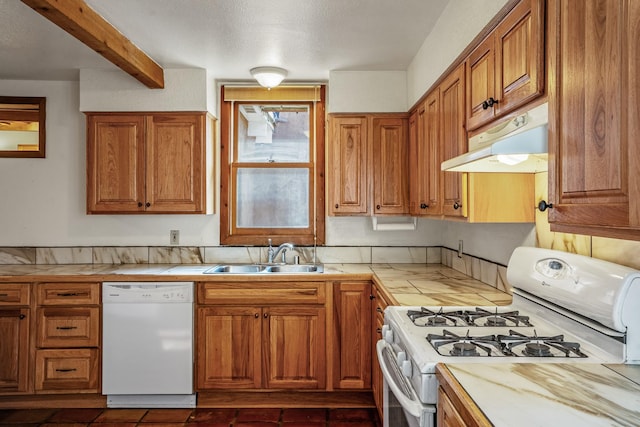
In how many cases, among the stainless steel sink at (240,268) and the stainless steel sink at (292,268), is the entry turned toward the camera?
2

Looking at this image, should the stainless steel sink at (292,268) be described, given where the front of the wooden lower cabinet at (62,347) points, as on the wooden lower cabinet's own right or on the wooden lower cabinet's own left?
on the wooden lower cabinet's own left

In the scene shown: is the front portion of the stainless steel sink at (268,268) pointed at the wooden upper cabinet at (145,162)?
no

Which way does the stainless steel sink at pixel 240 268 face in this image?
toward the camera

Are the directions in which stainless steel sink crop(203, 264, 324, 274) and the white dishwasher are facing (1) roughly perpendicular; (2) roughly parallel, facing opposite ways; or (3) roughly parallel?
roughly parallel

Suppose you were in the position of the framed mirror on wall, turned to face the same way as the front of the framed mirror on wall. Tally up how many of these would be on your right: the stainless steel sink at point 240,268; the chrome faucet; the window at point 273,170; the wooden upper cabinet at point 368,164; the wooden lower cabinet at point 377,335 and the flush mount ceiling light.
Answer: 0

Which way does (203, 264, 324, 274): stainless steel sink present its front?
toward the camera

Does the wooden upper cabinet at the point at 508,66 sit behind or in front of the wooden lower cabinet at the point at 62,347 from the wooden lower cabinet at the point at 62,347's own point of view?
in front

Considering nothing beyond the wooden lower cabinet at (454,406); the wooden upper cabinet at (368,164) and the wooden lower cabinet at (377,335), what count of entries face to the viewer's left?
2

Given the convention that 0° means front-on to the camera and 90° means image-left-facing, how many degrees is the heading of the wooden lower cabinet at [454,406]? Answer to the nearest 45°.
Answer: approximately 90°

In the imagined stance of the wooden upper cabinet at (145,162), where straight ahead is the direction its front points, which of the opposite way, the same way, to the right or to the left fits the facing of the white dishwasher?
the same way

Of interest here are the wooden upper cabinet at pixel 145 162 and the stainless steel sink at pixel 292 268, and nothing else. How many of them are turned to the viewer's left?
0

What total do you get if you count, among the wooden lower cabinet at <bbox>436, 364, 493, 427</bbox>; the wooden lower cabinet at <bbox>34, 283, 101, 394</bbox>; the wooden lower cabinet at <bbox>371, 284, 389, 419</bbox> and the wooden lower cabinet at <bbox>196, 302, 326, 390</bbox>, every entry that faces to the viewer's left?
2

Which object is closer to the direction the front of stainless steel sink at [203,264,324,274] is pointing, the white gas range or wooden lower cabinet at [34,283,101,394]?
the white gas range

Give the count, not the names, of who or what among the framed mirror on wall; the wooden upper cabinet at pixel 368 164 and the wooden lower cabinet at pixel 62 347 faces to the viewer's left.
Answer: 0

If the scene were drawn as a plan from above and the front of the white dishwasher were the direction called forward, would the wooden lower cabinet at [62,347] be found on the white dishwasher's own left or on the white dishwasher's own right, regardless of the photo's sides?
on the white dishwasher's own right

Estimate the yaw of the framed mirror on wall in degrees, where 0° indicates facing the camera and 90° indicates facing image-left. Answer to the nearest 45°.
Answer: approximately 0°

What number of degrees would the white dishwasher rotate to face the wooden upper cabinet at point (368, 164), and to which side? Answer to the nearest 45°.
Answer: approximately 90° to its left

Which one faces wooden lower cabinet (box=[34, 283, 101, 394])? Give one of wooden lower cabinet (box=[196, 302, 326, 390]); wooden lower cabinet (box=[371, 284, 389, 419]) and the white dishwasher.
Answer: wooden lower cabinet (box=[371, 284, 389, 419])
